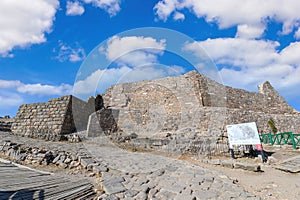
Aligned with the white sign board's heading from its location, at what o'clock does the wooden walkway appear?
The wooden walkway is roughly at 1 o'clock from the white sign board.

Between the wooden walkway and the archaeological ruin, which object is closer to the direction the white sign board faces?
the wooden walkway

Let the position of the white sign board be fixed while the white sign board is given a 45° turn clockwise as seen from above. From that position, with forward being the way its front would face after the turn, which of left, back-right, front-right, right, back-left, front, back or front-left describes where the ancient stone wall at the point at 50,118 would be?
front-right

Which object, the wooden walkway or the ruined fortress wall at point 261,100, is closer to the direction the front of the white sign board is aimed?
the wooden walkway

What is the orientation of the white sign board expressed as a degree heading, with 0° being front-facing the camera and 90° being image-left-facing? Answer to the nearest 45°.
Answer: approximately 0°

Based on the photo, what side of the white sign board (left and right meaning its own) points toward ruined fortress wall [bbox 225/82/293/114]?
back
